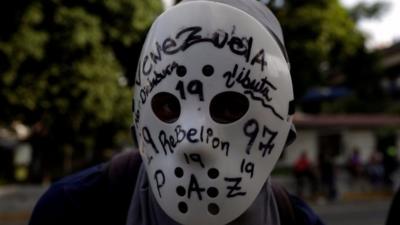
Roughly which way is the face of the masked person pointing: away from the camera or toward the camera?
toward the camera

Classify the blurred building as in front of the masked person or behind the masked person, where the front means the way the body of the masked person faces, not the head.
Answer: behind

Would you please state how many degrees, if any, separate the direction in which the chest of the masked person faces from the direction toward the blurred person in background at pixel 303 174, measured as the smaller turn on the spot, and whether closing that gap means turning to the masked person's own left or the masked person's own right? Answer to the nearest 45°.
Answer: approximately 180°

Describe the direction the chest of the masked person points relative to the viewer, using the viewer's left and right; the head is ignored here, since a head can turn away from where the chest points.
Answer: facing the viewer
